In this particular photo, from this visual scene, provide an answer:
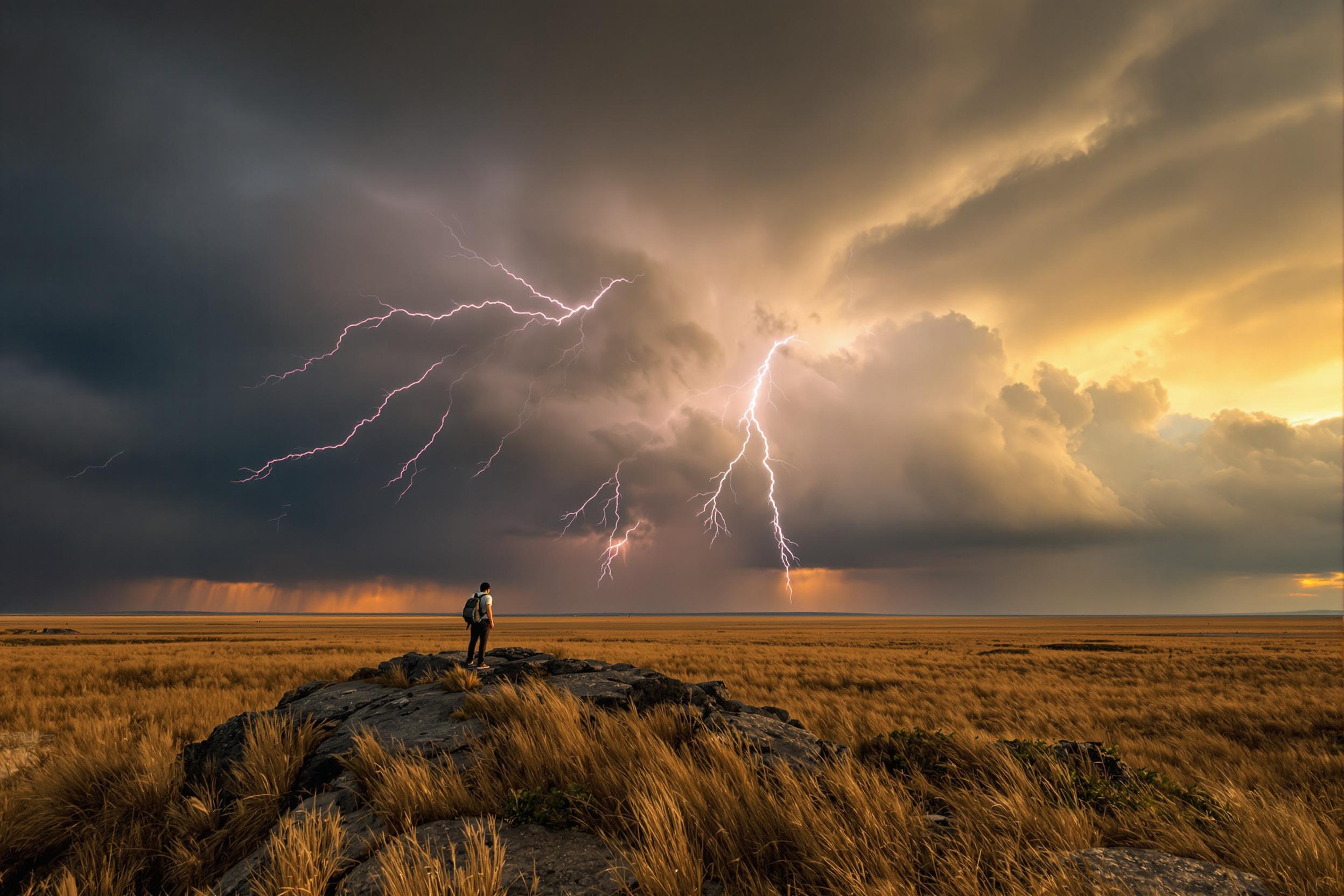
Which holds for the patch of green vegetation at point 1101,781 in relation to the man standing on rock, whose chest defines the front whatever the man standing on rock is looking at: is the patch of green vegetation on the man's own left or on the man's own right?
on the man's own right

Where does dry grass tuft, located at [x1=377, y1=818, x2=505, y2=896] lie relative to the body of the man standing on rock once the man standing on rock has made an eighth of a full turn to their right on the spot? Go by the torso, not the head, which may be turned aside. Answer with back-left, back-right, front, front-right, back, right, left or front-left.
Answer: right

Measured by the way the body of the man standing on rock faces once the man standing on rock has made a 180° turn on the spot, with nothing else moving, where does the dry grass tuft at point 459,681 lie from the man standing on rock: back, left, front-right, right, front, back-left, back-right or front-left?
front-left

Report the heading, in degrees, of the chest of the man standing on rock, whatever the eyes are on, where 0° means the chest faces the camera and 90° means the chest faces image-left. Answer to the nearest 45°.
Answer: approximately 225°

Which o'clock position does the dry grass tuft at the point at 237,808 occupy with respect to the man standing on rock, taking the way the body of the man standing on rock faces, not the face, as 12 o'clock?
The dry grass tuft is roughly at 5 o'clock from the man standing on rock.

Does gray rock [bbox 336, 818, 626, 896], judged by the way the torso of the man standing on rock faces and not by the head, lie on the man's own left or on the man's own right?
on the man's own right

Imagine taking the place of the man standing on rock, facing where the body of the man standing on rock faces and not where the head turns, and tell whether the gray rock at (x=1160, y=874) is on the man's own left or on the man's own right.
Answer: on the man's own right

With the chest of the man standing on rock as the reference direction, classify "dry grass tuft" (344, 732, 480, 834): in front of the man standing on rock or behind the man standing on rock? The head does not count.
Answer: behind
